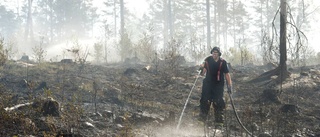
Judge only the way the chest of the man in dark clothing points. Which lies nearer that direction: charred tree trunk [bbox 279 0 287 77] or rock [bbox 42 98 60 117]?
the rock

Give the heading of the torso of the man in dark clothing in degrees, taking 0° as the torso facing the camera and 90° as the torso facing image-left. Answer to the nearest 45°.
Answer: approximately 0°

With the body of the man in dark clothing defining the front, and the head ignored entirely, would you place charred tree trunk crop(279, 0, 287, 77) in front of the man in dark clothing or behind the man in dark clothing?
behind

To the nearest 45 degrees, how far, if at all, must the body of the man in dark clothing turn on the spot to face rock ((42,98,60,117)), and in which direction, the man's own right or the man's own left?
approximately 45° to the man's own right

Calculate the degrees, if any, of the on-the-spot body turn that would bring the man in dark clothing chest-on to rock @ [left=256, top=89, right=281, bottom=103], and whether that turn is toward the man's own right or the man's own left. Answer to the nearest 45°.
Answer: approximately 135° to the man's own left

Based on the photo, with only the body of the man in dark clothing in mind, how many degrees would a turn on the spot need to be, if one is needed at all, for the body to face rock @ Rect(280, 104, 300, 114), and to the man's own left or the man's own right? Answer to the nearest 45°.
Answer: approximately 90° to the man's own left
